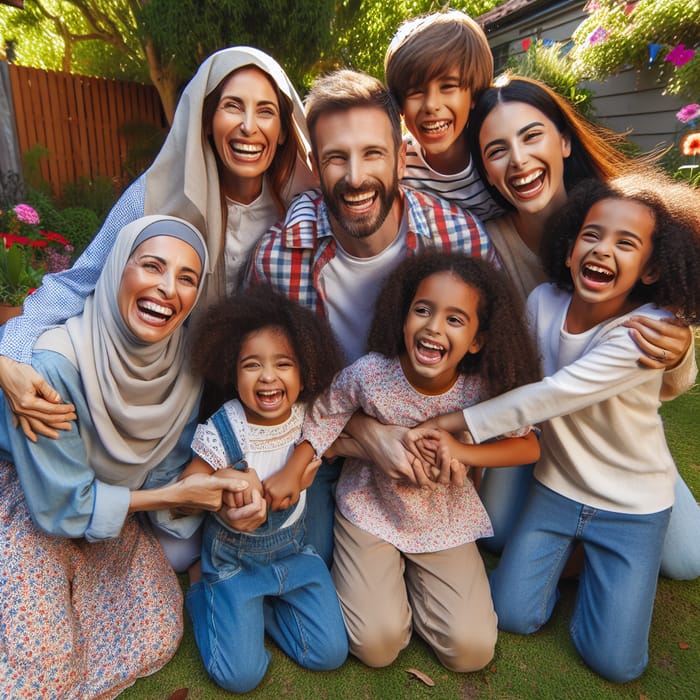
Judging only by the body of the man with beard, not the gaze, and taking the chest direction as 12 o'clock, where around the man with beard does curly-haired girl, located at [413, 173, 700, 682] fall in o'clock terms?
The curly-haired girl is roughly at 10 o'clock from the man with beard.

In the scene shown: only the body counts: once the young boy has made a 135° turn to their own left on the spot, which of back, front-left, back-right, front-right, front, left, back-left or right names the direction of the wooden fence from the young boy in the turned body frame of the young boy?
left

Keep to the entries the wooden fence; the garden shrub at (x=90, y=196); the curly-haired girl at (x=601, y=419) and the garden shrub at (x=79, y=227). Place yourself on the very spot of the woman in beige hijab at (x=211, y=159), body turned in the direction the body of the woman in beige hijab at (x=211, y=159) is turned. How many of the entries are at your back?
3

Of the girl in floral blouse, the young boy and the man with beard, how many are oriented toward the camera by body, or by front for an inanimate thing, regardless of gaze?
3

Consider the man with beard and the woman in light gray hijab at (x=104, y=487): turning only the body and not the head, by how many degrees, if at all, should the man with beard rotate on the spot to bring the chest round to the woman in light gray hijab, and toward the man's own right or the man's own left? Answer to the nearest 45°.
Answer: approximately 45° to the man's own right

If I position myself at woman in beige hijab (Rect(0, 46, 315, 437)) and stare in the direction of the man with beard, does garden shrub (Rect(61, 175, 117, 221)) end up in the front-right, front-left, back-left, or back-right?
back-left

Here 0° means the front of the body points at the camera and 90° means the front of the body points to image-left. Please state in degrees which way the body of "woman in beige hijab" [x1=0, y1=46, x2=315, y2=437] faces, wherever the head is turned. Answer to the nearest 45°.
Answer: approximately 0°

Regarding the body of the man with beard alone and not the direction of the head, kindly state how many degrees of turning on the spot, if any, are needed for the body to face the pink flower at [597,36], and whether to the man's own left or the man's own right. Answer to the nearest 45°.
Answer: approximately 135° to the man's own left

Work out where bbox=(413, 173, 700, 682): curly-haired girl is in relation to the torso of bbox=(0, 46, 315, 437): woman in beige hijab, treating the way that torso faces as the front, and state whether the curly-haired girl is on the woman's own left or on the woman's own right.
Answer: on the woman's own left

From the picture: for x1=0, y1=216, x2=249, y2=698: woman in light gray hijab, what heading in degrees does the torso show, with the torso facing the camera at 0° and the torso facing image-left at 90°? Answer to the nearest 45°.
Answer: approximately 315°

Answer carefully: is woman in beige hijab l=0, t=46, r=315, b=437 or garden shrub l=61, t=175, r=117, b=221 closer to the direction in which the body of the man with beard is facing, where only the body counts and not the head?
the woman in beige hijab
